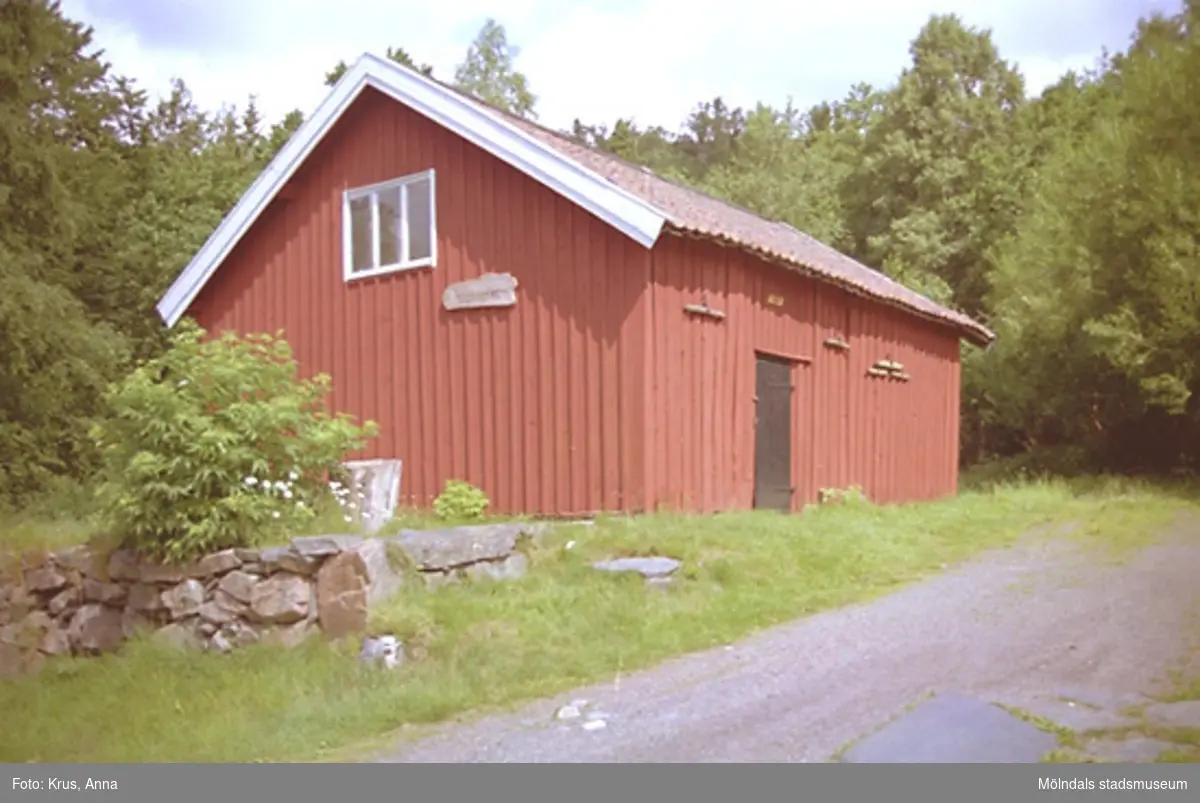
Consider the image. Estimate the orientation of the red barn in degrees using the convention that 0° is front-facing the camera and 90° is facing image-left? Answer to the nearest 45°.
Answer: approximately 315°

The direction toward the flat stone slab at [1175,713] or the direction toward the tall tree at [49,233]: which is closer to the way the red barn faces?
the flat stone slab

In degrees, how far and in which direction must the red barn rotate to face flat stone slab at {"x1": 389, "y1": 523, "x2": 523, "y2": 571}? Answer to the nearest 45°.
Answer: approximately 45° to its right

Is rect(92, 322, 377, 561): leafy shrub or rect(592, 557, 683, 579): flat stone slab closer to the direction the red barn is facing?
the flat stone slab

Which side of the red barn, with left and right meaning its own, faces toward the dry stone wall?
right
